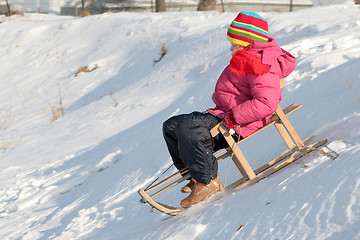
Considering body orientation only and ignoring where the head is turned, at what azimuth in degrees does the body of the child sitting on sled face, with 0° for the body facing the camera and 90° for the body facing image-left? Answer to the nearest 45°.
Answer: approximately 90°
